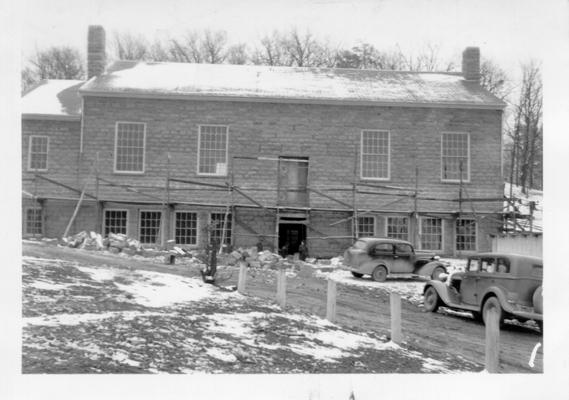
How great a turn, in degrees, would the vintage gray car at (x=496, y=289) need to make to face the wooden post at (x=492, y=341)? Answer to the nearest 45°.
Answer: approximately 135° to its left

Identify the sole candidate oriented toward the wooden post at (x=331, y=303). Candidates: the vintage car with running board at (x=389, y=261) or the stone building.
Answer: the stone building

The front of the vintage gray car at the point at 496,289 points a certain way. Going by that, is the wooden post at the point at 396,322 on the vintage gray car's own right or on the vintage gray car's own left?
on the vintage gray car's own left

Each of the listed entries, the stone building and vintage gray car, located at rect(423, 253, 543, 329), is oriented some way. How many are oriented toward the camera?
1

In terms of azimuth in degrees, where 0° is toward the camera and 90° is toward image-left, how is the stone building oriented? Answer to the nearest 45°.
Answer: approximately 0°
